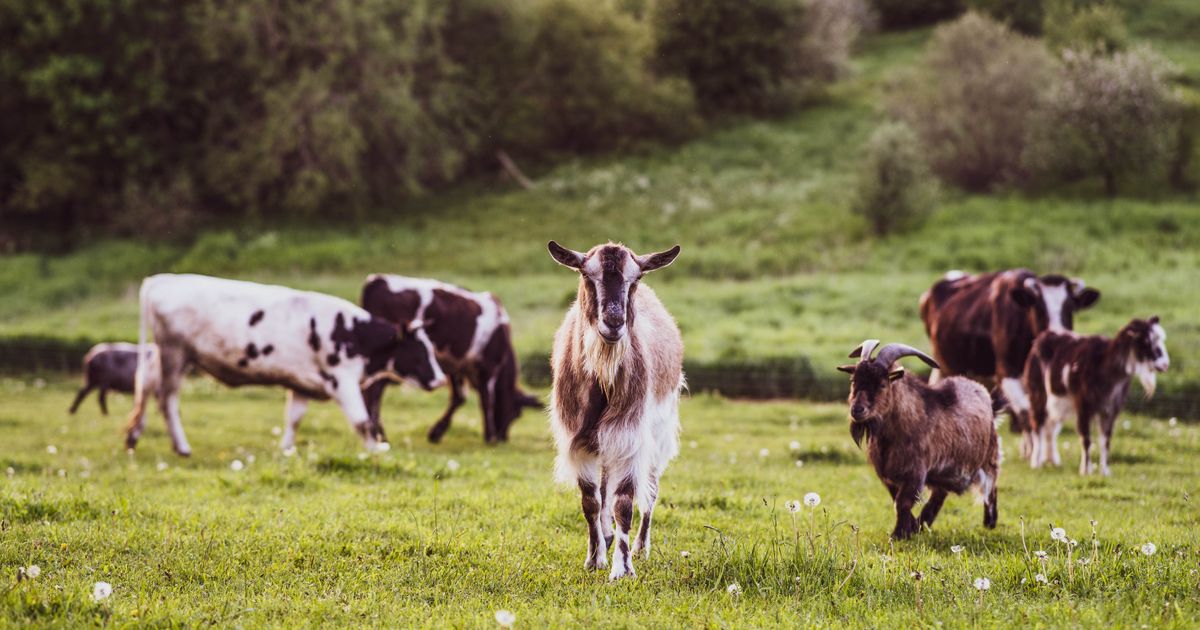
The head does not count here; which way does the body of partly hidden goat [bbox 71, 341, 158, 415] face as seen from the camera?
to the viewer's right

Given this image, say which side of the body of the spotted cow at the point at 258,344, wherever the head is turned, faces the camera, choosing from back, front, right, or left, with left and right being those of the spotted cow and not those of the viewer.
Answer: right

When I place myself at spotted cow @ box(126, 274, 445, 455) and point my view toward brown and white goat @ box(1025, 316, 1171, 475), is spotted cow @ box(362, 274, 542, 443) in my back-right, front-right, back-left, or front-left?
front-left

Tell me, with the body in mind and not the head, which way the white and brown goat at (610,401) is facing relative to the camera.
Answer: toward the camera

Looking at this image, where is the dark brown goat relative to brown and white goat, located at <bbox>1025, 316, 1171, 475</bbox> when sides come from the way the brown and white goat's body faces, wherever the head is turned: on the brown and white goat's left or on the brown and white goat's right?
on the brown and white goat's right

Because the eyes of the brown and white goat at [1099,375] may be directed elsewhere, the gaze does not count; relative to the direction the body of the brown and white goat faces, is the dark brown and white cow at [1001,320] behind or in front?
behind

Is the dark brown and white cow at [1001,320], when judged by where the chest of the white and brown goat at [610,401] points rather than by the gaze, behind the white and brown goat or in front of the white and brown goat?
behind

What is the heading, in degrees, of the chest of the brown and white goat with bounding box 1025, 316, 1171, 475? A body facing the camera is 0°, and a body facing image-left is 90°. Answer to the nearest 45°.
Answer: approximately 315°

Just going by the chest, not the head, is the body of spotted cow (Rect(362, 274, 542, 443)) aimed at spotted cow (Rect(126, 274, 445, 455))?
no

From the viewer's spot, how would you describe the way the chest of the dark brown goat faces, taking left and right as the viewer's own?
facing the viewer and to the left of the viewer

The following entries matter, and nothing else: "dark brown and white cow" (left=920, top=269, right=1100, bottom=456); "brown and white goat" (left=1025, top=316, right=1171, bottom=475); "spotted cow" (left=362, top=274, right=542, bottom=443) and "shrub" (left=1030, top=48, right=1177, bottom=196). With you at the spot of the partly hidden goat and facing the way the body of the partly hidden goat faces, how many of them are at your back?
0

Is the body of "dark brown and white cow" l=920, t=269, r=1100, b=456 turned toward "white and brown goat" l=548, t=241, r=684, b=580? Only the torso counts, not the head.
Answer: no

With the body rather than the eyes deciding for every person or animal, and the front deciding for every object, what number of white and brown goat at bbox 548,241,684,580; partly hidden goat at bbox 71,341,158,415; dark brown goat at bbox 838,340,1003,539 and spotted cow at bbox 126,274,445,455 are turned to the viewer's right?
2
